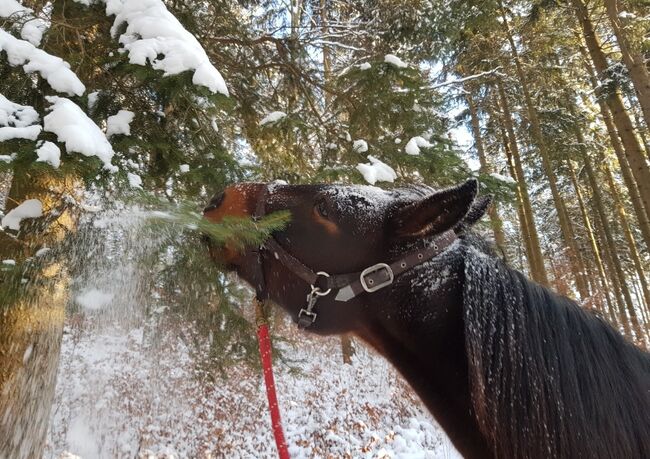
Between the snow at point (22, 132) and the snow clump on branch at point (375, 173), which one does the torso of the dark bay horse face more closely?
the snow

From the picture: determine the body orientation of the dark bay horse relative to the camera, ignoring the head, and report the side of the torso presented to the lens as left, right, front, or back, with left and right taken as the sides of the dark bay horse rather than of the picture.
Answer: left

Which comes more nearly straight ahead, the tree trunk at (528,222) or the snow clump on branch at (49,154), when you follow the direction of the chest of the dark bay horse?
the snow clump on branch

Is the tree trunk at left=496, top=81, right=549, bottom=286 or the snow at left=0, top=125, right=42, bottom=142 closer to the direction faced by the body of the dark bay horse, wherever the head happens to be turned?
the snow

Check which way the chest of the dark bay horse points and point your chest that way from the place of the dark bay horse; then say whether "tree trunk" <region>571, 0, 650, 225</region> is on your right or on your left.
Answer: on your right
